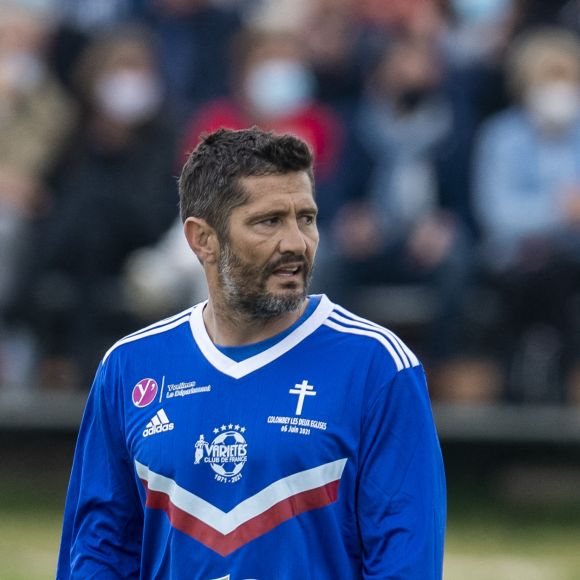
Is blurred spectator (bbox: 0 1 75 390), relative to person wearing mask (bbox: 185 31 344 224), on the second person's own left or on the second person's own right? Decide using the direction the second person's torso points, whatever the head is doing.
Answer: on the second person's own right

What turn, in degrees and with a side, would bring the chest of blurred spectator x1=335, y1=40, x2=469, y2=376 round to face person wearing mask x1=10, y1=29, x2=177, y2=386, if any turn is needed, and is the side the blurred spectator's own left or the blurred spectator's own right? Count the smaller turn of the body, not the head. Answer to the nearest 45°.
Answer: approximately 90° to the blurred spectator's own right

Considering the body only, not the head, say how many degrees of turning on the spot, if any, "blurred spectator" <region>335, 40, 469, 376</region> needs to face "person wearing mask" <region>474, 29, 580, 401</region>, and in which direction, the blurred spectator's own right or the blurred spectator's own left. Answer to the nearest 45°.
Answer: approximately 90° to the blurred spectator's own left

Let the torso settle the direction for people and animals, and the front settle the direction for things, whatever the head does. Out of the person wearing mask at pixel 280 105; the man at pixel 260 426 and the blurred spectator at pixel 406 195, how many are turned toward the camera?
3

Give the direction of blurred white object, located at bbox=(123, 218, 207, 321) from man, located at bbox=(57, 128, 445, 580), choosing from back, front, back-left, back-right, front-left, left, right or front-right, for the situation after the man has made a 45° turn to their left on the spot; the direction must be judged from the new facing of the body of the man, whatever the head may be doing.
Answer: back-left

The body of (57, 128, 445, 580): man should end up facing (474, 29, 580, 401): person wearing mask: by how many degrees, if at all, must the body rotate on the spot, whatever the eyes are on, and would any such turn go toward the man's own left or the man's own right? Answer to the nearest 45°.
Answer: approximately 180°

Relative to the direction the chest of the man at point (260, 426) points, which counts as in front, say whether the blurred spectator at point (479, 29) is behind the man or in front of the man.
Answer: behind

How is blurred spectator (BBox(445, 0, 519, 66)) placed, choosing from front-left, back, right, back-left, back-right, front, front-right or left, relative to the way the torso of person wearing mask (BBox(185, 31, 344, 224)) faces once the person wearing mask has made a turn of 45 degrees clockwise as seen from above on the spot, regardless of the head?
back-left

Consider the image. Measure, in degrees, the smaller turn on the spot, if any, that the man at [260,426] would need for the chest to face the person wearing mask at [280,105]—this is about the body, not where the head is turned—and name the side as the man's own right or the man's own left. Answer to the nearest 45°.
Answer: approximately 180°

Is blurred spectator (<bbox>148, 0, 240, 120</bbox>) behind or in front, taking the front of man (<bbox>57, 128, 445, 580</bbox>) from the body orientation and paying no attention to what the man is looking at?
behind

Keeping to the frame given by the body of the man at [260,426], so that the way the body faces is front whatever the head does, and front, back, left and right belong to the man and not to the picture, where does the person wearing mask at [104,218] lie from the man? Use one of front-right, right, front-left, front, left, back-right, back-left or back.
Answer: back

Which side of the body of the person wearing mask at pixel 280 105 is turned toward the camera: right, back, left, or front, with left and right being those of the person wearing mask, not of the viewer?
front

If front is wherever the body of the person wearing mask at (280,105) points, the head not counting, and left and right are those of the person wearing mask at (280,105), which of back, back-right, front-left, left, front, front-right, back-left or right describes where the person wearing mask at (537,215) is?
left

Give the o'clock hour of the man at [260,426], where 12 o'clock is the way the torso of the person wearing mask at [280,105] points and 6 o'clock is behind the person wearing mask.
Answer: The man is roughly at 12 o'clock from the person wearing mask.

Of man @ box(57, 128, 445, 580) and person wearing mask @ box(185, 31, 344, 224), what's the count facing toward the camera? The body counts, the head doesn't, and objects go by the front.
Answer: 2
